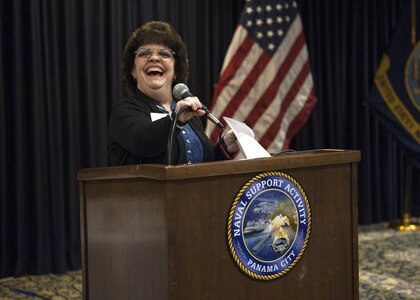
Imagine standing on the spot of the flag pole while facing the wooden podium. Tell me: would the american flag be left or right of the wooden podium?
right

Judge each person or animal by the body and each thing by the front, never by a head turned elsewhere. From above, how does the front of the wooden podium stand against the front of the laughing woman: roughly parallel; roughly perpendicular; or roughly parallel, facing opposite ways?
roughly parallel

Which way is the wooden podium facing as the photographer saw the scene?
facing the viewer and to the right of the viewer

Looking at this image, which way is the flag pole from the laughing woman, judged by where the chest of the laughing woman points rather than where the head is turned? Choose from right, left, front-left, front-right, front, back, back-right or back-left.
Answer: left

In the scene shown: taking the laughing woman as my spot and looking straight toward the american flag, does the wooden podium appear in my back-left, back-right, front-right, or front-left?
back-right

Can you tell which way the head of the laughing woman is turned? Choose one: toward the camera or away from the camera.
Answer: toward the camera

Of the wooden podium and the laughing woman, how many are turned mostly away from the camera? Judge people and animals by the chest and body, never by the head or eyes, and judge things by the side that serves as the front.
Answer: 0

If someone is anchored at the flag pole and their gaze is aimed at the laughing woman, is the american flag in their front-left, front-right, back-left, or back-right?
front-right

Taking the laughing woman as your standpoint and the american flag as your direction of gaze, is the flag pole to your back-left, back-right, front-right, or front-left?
front-right

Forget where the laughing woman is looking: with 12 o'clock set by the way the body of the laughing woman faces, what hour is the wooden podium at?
The wooden podium is roughly at 1 o'clock from the laughing woman.
